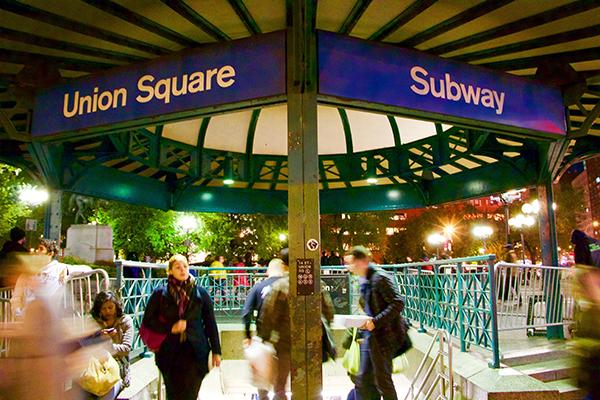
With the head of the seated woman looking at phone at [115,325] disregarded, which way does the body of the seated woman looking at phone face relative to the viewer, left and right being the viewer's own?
facing the viewer and to the left of the viewer

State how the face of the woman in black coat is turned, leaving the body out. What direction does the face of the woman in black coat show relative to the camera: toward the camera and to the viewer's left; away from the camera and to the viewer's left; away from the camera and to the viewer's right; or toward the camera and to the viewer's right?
toward the camera and to the viewer's right

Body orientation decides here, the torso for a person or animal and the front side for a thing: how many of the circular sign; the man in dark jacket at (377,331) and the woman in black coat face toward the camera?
2

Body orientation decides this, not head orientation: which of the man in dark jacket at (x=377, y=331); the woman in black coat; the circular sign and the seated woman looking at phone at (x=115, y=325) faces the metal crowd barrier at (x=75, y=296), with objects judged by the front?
the man in dark jacket

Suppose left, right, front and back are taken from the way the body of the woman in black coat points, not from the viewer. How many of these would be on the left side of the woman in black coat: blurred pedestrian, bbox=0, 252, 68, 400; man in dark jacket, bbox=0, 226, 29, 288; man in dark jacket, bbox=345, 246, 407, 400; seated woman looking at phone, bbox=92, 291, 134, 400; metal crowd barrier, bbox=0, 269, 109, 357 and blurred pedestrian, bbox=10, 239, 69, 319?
1

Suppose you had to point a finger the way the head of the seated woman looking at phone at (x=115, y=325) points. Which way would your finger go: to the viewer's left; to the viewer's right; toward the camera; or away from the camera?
toward the camera

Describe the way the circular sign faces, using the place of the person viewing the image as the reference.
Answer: facing the viewer

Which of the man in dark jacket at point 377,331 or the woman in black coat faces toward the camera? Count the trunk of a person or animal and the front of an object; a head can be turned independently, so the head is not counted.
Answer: the woman in black coat

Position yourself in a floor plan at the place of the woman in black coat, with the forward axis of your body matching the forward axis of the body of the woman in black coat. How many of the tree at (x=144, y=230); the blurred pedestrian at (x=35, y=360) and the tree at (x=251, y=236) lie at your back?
2

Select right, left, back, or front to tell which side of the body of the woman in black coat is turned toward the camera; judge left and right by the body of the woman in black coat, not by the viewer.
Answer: front

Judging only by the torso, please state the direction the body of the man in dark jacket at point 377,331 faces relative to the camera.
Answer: to the viewer's left
